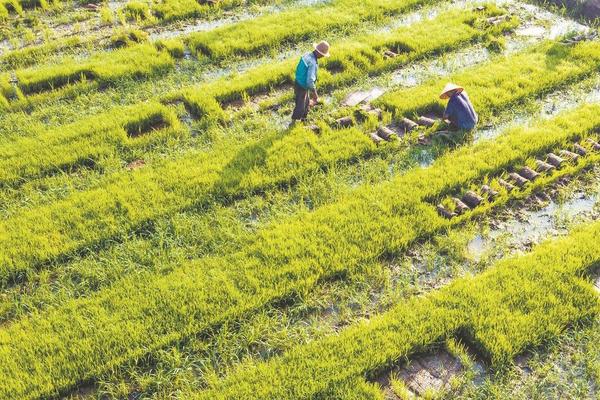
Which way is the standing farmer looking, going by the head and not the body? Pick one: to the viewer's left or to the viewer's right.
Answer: to the viewer's right

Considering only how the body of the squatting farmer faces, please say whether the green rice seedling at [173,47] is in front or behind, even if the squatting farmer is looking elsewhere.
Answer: in front

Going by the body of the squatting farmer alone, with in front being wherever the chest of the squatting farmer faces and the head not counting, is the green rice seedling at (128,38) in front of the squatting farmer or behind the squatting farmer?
in front

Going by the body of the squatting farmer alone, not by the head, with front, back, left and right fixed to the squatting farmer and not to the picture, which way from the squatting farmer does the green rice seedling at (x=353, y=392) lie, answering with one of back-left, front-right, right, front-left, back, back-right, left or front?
left

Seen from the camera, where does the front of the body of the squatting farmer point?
to the viewer's left

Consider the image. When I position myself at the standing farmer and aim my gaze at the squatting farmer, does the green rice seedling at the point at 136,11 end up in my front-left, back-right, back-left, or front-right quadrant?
back-left

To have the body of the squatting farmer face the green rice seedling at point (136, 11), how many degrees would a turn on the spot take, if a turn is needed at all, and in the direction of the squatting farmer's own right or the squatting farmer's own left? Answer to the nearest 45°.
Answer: approximately 45° to the squatting farmer's own right

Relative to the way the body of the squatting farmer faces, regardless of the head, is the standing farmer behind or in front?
in front

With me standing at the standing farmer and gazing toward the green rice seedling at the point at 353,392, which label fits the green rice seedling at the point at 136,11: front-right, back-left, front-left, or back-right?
back-right
